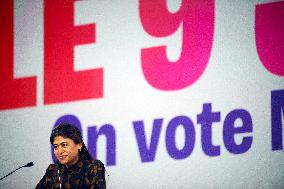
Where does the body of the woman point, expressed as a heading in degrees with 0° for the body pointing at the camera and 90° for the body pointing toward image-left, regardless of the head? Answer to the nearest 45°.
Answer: approximately 45°
